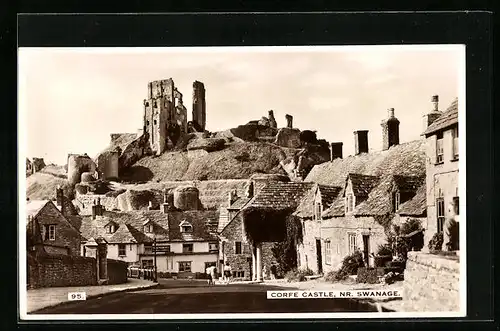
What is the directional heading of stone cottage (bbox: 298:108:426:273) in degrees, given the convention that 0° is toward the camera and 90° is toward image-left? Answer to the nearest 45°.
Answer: approximately 45°

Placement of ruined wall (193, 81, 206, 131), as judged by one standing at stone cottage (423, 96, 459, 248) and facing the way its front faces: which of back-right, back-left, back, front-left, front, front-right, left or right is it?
front-right

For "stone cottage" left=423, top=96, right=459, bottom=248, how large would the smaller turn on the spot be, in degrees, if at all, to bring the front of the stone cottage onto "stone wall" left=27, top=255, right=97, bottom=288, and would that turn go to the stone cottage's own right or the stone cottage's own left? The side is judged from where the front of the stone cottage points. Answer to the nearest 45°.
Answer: approximately 45° to the stone cottage's own right

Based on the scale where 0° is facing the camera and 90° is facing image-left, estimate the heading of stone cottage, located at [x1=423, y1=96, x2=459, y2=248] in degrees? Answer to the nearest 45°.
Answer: approximately 45°

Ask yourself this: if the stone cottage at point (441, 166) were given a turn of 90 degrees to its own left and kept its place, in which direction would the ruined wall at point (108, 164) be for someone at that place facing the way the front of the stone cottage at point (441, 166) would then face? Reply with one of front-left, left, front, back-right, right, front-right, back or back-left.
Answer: back-right

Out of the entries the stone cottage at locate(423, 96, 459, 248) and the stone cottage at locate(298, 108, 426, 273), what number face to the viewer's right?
0
